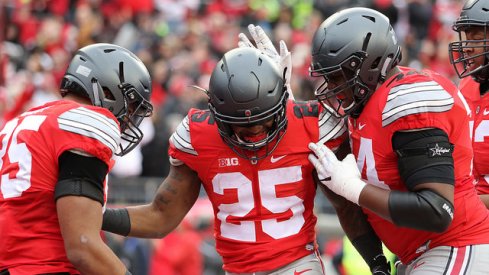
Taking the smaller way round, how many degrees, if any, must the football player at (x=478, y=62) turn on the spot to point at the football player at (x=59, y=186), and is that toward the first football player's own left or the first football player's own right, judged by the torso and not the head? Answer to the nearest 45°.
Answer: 0° — they already face them

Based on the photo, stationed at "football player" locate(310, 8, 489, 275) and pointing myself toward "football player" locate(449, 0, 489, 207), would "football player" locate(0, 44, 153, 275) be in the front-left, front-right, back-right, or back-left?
back-left

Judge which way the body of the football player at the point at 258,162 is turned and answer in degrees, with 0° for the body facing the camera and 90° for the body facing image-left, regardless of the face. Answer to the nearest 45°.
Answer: approximately 0°

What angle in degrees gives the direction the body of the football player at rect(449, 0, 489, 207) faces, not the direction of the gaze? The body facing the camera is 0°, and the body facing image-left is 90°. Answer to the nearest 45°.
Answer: approximately 45°

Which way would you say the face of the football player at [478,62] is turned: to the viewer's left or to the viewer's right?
to the viewer's left

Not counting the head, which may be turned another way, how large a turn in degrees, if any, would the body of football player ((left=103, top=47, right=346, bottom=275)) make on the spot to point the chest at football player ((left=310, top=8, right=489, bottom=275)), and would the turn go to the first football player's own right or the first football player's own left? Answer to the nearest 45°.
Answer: approximately 90° to the first football player's own left
